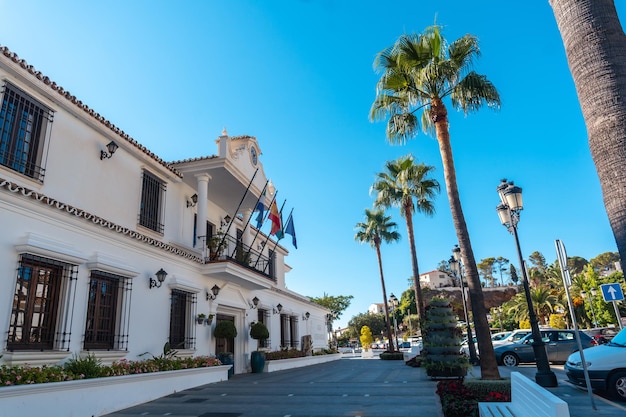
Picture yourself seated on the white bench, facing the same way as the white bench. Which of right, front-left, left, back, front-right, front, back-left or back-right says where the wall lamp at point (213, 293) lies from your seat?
front-right

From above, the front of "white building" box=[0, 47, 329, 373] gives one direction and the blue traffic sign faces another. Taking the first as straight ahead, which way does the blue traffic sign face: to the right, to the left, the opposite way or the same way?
to the right

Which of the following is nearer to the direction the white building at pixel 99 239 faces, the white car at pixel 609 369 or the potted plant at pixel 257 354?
the white car

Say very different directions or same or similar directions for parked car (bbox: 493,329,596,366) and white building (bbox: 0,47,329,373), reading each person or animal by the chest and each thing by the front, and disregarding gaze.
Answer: very different directions

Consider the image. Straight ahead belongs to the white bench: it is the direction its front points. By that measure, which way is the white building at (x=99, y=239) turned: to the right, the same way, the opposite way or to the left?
the opposite way

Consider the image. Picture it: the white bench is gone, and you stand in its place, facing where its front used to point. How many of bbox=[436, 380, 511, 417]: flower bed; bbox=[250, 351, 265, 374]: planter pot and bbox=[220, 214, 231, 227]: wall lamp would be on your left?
0

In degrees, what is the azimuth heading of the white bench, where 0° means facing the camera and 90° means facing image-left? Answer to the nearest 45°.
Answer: approximately 90°

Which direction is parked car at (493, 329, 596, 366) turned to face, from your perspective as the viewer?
facing to the left of the viewer

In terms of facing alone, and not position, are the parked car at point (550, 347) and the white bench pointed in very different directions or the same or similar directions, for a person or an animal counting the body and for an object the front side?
same or similar directions

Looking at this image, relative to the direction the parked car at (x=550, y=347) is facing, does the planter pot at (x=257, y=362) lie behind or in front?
in front

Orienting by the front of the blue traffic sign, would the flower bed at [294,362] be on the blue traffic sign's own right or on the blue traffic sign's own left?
on the blue traffic sign's own right

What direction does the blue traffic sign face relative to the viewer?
toward the camera

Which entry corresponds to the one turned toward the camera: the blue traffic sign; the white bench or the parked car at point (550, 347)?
the blue traffic sign

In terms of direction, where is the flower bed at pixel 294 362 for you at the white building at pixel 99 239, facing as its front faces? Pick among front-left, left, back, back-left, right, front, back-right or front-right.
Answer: left

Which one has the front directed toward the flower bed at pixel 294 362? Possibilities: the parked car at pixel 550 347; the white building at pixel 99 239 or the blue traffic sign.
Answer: the parked car

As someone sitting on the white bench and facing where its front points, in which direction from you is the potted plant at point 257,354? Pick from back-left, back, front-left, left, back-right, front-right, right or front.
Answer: front-right

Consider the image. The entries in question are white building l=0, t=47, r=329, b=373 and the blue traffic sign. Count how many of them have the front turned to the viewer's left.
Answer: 0

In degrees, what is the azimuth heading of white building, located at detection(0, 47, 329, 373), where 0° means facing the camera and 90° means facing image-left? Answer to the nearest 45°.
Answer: approximately 315°

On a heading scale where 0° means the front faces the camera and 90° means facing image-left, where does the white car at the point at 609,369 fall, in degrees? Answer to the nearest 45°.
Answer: approximately 45°
